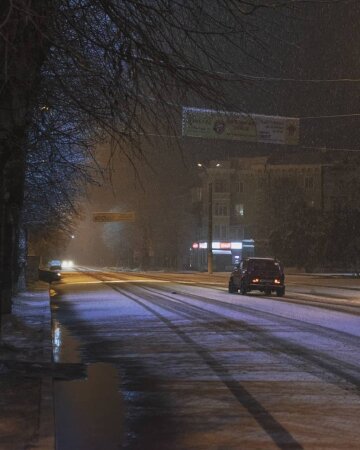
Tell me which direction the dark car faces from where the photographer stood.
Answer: facing away from the viewer and to the left of the viewer
